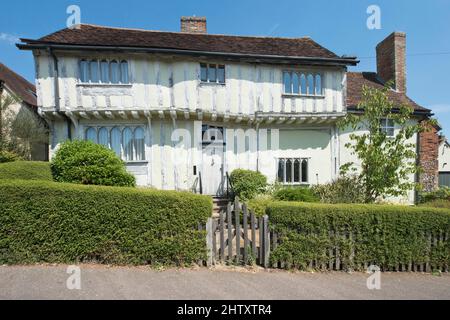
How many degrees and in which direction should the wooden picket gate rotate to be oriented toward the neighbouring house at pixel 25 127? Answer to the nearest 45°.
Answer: approximately 135° to its right

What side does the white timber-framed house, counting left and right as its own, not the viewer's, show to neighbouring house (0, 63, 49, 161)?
right

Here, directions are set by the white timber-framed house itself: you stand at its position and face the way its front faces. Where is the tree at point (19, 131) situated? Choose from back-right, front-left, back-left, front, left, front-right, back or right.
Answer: right

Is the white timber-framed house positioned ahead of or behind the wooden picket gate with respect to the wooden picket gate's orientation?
behind

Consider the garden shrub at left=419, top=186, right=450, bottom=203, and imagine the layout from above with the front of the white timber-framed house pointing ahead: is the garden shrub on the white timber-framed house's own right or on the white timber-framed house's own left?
on the white timber-framed house's own left

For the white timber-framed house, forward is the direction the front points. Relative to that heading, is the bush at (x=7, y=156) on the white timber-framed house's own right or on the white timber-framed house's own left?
on the white timber-framed house's own right

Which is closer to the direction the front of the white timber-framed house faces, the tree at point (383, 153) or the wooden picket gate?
the wooden picket gate

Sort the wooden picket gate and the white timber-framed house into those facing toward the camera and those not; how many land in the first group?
2

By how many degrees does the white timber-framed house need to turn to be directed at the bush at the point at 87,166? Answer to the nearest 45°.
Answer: approximately 45° to its right

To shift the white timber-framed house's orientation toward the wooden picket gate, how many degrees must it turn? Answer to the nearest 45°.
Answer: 0° — it already faces it

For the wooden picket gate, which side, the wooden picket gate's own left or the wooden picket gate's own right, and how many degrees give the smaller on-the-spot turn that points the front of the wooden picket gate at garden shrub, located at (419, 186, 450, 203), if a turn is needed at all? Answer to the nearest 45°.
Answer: approximately 135° to the wooden picket gate's own left

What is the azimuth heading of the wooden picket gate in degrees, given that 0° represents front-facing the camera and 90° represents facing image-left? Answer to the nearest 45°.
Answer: approximately 0°
